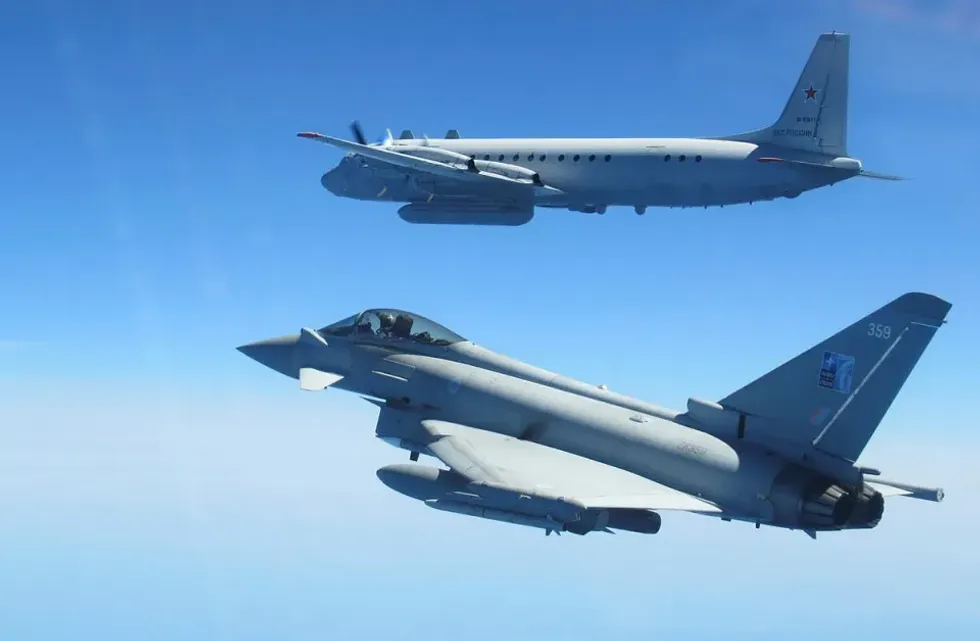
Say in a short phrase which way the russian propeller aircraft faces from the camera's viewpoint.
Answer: facing away from the viewer and to the left of the viewer
